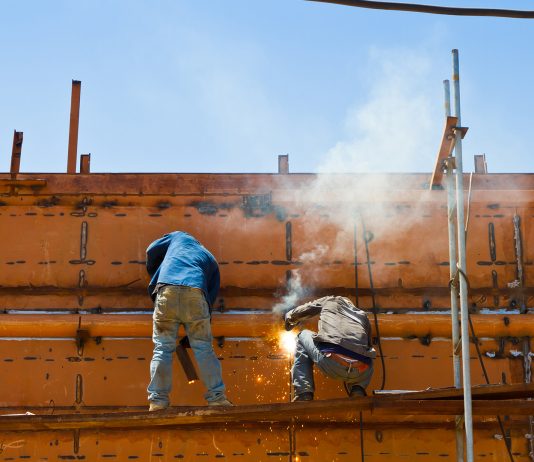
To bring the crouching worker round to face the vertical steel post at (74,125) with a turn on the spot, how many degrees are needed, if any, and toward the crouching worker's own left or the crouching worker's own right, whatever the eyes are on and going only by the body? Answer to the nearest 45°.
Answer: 0° — they already face it

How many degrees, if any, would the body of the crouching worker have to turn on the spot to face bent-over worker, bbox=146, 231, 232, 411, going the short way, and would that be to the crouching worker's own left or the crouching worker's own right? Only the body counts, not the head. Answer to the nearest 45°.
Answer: approximately 45° to the crouching worker's own left

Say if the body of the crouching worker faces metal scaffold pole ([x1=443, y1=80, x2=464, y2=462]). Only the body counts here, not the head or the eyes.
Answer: no

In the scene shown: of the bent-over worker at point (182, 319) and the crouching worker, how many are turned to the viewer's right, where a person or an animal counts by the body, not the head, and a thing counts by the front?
0

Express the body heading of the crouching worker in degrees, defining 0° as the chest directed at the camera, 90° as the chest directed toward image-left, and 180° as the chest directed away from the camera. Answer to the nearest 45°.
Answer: approximately 135°

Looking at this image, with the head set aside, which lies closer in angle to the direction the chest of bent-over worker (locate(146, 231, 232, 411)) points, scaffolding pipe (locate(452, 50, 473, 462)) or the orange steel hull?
the orange steel hull

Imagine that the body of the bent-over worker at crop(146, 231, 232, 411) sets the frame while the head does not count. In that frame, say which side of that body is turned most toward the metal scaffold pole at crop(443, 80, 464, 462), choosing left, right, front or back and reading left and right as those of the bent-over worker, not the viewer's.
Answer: right

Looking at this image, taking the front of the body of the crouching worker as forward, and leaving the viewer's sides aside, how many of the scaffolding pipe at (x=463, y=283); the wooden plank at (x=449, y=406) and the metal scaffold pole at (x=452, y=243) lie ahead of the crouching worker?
0

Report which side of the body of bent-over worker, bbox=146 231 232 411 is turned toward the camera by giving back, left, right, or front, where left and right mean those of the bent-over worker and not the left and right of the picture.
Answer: back

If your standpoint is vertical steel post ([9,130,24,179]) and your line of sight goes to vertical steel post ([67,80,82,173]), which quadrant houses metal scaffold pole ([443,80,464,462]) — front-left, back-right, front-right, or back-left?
front-right
